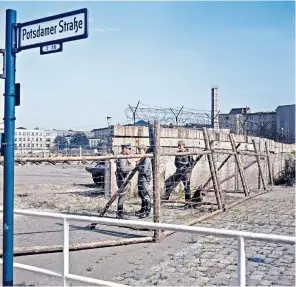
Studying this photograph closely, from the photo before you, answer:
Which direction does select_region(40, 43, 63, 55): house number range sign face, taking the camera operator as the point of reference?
facing the viewer and to the left of the viewer

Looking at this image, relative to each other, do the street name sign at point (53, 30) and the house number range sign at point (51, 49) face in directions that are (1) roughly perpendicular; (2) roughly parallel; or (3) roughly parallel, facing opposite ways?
roughly parallel

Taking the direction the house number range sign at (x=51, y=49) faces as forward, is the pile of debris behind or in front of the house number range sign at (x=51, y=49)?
behind

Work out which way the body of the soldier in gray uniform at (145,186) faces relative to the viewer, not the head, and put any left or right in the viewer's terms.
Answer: facing to the left of the viewer

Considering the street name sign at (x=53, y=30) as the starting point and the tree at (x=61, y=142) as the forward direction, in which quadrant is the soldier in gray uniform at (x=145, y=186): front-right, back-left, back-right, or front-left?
front-right

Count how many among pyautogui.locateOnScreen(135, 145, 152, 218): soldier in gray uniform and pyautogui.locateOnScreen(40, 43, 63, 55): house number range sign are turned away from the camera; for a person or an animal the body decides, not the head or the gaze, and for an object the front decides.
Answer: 0

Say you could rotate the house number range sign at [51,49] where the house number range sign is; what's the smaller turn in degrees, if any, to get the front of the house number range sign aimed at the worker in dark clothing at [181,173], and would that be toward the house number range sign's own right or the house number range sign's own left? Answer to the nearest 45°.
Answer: approximately 180°

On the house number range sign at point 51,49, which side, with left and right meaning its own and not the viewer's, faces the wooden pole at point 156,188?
back

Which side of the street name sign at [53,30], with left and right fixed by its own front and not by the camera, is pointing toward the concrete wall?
back

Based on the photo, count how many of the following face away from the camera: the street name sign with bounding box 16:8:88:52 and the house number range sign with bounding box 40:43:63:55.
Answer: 0

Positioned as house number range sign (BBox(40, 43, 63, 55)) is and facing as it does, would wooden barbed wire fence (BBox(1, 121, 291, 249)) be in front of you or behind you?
behind
